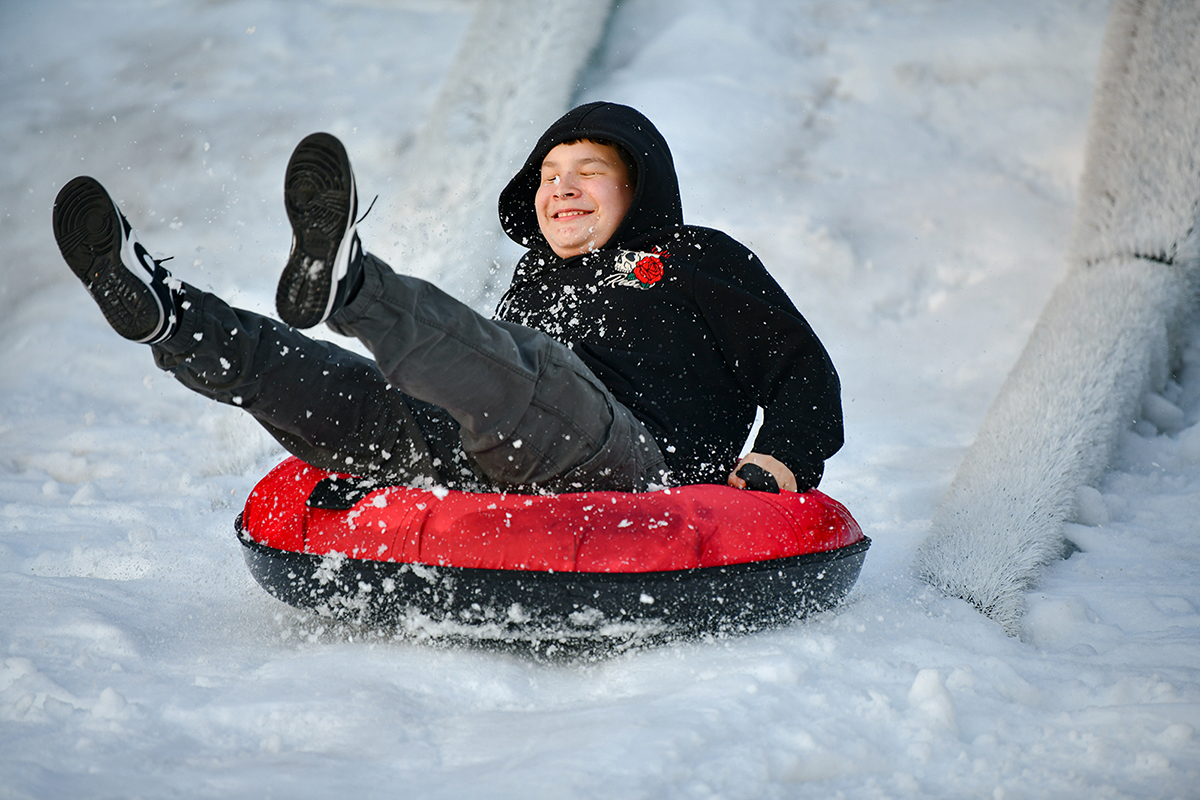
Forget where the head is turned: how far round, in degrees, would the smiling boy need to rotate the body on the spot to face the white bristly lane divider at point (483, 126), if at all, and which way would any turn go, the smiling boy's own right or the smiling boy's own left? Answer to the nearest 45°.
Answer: approximately 135° to the smiling boy's own right

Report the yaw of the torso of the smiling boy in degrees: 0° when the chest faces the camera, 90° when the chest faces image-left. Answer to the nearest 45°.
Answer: approximately 45°

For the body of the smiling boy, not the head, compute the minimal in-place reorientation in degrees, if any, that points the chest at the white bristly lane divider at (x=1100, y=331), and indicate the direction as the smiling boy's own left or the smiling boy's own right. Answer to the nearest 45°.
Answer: approximately 180°
